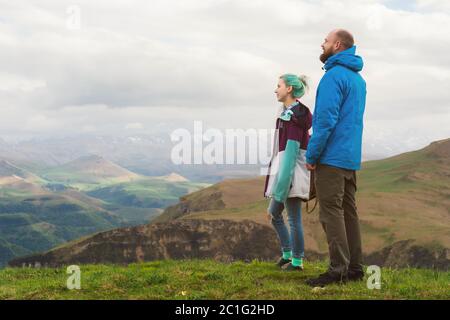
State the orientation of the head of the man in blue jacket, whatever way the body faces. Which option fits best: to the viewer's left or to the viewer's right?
to the viewer's left

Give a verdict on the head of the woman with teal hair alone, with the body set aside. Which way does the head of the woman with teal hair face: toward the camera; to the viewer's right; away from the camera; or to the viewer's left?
to the viewer's left

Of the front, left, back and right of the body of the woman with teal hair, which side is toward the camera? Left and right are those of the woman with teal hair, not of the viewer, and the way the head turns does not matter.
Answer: left

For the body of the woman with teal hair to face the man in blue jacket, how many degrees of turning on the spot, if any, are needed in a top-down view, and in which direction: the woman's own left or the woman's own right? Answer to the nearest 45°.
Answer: approximately 135° to the woman's own left
